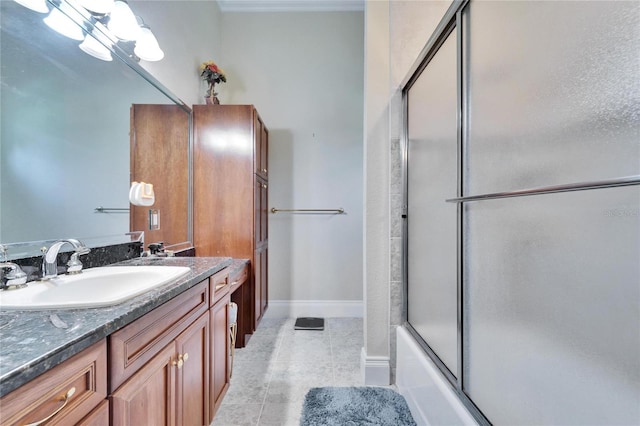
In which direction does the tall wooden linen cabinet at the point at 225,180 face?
to the viewer's right

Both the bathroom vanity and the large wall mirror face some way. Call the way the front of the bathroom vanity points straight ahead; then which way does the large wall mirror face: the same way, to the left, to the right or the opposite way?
the same way

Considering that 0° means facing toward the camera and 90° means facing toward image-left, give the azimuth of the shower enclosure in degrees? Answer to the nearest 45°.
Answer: approximately 45°

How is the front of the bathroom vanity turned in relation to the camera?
facing the viewer and to the right of the viewer

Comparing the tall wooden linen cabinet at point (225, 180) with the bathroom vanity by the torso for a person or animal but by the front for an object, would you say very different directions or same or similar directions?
same or similar directions

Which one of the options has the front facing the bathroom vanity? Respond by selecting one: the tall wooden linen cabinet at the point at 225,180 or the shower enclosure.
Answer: the shower enclosure

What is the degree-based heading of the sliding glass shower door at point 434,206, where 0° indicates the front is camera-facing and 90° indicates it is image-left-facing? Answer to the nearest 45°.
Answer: approximately 90°

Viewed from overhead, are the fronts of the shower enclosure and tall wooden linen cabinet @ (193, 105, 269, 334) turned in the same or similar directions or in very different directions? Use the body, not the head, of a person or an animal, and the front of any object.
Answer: very different directions

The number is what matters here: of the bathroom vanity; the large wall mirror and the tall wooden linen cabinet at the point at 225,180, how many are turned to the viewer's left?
0

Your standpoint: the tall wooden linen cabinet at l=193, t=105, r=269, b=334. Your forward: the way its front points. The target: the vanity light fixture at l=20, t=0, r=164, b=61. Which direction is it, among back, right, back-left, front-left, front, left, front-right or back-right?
back-right

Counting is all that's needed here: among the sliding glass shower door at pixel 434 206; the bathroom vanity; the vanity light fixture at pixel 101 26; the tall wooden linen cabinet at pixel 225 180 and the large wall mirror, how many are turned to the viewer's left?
1

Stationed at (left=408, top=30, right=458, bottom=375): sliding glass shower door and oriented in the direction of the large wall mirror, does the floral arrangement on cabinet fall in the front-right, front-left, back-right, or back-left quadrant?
front-right

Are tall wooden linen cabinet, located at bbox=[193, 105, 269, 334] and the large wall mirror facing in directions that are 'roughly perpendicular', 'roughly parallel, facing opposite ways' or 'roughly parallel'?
roughly parallel

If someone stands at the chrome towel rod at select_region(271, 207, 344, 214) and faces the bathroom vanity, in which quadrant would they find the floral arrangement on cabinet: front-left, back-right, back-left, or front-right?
front-right

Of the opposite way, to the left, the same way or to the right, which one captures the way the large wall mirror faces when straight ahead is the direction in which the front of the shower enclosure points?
the opposite way
